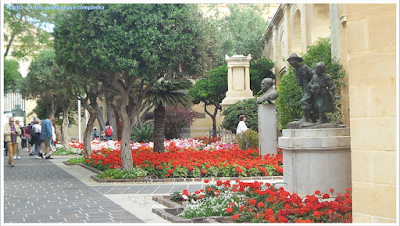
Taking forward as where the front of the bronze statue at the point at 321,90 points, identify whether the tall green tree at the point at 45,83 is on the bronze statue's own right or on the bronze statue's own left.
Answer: on the bronze statue's own right

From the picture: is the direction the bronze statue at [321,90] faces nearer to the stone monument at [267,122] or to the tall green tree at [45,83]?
the tall green tree

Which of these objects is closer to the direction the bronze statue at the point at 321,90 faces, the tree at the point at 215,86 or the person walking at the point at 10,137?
the person walking

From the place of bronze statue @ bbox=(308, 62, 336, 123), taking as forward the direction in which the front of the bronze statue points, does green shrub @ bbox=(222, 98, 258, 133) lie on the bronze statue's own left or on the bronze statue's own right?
on the bronze statue's own right

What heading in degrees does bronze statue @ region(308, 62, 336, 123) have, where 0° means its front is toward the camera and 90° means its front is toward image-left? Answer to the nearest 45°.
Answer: approximately 45°

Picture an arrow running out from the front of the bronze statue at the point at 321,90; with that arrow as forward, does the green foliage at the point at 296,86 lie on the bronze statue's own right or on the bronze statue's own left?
on the bronze statue's own right

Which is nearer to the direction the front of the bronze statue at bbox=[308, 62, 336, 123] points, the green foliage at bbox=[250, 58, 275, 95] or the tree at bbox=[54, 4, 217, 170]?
the tree

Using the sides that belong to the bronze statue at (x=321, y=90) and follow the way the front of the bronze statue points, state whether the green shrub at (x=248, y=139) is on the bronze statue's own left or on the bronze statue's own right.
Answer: on the bronze statue's own right
